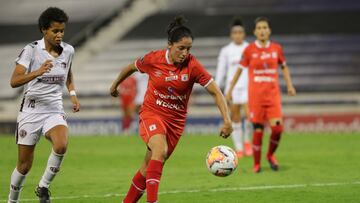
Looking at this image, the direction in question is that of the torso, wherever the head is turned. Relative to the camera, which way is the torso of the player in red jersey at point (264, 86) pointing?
toward the camera

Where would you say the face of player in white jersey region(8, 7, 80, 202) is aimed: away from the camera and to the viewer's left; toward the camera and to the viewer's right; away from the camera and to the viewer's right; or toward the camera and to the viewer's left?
toward the camera and to the viewer's right

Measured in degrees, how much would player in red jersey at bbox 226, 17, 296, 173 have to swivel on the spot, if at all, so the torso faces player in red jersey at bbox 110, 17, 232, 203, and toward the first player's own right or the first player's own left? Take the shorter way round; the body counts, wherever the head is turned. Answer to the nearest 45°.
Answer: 0° — they already face them

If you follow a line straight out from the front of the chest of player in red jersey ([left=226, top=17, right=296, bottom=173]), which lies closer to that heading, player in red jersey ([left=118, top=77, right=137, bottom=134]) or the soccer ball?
the soccer ball

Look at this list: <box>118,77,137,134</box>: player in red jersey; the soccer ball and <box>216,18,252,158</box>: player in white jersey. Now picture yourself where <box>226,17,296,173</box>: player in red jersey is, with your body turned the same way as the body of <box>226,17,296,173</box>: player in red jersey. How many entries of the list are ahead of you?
1

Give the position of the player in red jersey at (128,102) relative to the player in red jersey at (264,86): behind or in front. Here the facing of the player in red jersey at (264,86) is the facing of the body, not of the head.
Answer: behind

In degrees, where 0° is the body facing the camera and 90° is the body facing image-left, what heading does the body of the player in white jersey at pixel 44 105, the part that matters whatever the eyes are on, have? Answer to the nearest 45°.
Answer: approximately 315°

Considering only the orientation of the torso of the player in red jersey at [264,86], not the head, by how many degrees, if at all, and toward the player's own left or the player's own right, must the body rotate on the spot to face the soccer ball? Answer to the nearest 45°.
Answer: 0° — they already face it

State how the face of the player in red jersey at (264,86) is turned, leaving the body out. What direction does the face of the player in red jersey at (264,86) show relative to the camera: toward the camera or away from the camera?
toward the camera

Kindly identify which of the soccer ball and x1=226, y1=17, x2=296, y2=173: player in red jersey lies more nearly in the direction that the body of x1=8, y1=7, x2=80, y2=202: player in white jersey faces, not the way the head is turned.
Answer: the soccer ball

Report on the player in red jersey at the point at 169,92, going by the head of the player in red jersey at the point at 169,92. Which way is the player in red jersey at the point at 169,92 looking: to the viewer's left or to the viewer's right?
to the viewer's right

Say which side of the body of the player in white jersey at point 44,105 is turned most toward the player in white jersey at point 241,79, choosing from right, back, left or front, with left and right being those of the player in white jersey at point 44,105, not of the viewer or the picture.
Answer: left
